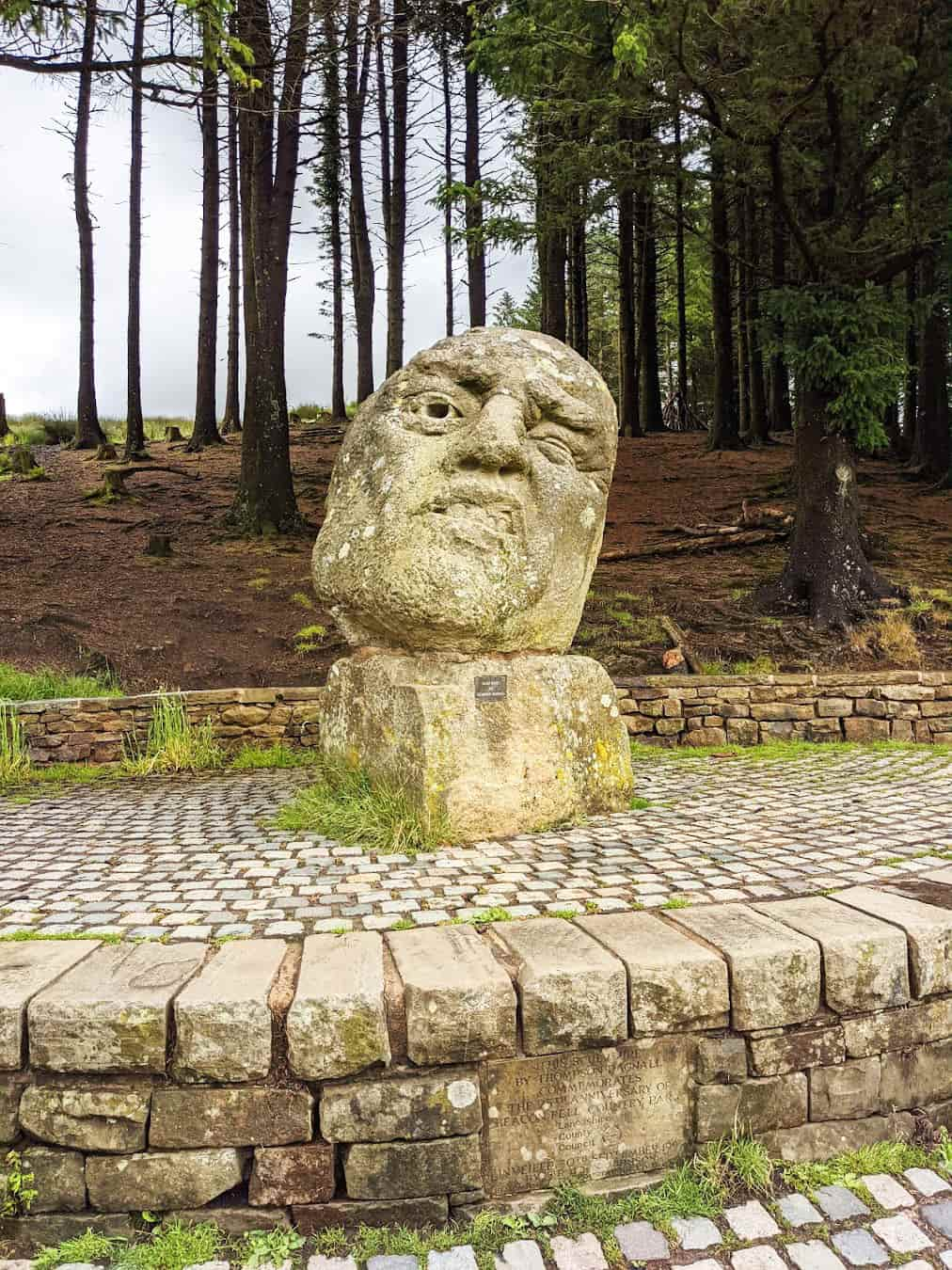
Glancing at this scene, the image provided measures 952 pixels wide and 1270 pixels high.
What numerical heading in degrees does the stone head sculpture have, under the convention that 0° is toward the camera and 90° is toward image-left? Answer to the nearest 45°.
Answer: approximately 0°

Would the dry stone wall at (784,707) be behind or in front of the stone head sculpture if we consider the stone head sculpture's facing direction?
behind

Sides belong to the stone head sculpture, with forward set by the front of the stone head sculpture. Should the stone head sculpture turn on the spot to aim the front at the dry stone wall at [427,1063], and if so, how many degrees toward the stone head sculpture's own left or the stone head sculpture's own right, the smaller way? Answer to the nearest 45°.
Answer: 0° — it already faces it
